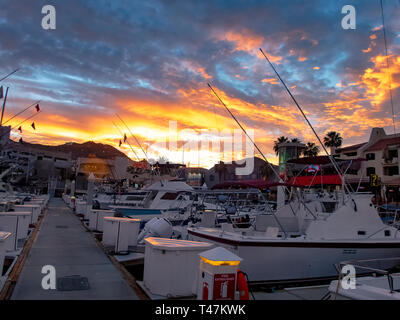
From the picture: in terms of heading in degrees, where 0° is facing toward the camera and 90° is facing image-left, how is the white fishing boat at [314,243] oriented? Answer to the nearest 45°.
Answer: approximately 90°

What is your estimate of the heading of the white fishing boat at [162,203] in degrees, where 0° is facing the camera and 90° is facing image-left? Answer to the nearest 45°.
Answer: approximately 90°
